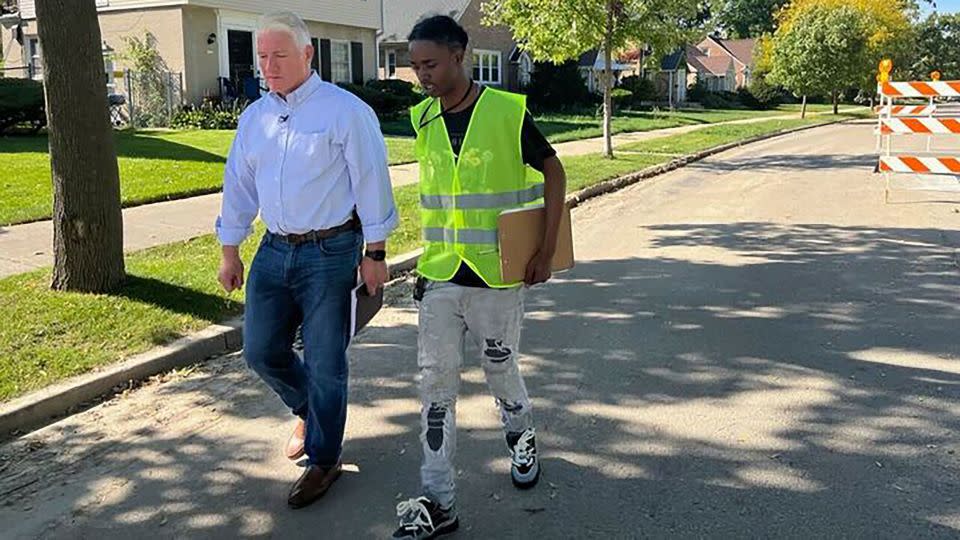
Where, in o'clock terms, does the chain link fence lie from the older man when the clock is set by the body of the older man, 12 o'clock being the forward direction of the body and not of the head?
The chain link fence is roughly at 4 o'clock from the older man.

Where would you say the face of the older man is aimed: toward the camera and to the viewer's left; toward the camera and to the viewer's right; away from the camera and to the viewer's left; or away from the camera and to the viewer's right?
toward the camera and to the viewer's left

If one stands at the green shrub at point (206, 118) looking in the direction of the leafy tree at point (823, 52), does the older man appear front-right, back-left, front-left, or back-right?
back-right

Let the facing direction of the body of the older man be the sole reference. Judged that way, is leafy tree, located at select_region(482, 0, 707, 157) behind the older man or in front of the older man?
behind

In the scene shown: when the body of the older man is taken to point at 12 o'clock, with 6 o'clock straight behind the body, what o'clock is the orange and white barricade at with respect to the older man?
The orange and white barricade is roughly at 6 o'clock from the older man.

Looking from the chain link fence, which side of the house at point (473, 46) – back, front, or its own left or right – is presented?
right

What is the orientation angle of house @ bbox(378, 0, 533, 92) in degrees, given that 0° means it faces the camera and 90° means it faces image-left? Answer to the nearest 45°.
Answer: approximately 315°

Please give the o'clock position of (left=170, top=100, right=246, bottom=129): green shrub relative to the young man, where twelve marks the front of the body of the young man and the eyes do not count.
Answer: The green shrub is roughly at 4 o'clock from the young man.

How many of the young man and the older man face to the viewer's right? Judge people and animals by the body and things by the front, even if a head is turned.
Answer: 0

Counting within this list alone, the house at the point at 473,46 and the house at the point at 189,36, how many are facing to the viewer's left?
0

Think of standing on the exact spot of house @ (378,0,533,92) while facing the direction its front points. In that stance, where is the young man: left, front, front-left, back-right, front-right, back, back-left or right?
front-right

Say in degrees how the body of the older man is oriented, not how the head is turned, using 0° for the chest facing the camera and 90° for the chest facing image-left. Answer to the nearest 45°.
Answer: approximately 45°

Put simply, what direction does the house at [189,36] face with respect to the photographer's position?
facing the viewer and to the right of the viewer

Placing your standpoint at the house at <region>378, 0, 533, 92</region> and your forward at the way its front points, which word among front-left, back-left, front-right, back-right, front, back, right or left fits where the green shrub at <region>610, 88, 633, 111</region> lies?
left
